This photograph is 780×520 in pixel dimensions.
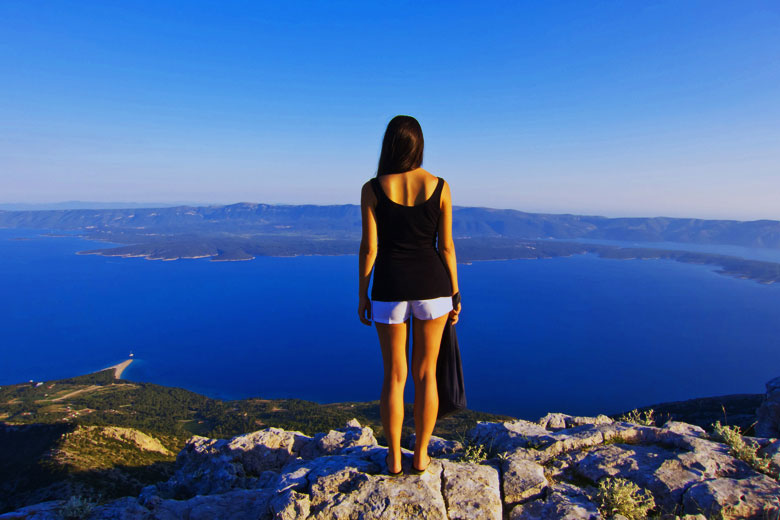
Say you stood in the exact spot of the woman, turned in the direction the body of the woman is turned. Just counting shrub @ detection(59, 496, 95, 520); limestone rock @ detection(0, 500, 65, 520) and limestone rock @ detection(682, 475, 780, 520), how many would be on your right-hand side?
1

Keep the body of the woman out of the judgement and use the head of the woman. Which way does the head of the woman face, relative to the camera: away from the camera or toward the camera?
away from the camera

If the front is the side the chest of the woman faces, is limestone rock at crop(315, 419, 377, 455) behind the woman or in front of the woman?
in front

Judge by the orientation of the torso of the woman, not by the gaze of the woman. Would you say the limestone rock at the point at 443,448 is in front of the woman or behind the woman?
in front

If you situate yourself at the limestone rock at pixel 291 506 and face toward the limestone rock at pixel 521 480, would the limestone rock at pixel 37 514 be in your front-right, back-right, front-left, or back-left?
back-left

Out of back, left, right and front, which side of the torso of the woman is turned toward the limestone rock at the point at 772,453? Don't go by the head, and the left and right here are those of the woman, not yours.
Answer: right

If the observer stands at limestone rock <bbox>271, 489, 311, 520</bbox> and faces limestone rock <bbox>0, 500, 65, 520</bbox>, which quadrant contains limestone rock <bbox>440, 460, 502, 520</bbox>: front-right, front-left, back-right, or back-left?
back-right

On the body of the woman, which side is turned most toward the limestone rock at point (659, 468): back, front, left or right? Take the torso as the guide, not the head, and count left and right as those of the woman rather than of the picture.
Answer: right

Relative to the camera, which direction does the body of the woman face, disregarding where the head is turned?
away from the camera

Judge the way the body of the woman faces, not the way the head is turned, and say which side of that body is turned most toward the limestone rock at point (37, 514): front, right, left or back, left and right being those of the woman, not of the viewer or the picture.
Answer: left
